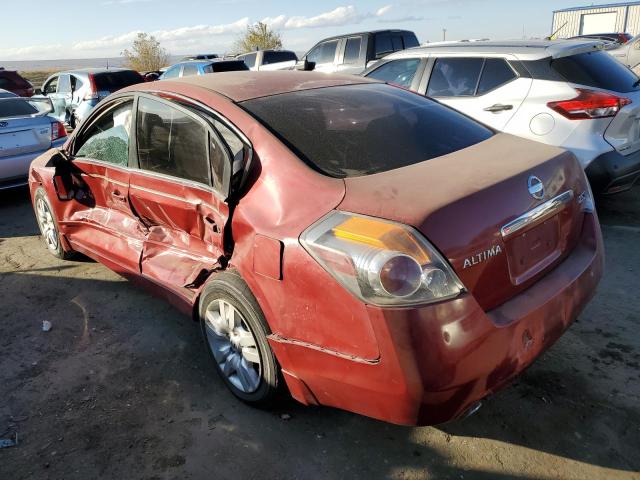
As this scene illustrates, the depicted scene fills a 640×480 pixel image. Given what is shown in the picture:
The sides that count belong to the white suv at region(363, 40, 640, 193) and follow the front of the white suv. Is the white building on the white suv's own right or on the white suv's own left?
on the white suv's own right

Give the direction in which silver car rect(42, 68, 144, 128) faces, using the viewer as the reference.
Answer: facing away from the viewer and to the left of the viewer

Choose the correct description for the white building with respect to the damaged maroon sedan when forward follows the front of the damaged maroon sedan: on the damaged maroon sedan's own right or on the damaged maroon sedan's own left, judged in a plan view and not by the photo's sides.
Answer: on the damaged maroon sedan's own right

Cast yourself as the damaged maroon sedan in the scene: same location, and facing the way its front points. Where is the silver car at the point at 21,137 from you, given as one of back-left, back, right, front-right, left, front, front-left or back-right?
front

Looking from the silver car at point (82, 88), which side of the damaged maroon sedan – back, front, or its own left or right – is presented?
front

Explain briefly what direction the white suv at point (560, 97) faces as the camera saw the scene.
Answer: facing away from the viewer and to the left of the viewer

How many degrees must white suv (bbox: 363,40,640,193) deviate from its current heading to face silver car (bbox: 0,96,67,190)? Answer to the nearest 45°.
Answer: approximately 45° to its left

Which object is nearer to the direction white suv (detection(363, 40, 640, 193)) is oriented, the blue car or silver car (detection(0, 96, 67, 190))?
the blue car

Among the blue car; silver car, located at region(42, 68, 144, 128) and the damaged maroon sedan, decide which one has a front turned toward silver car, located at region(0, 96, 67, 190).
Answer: the damaged maroon sedan

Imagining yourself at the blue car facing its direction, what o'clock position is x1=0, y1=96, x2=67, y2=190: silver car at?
The silver car is roughly at 8 o'clock from the blue car.

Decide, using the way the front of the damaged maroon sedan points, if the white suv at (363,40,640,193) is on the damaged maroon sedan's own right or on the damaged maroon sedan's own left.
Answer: on the damaged maroon sedan's own right

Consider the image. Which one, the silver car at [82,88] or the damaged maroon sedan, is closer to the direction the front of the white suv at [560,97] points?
the silver car

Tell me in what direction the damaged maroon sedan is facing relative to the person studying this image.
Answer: facing away from the viewer and to the left of the viewer

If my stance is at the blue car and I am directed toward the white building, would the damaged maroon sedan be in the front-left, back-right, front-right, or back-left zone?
back-right

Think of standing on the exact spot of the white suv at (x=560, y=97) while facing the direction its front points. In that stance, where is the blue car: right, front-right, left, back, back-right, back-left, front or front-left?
front

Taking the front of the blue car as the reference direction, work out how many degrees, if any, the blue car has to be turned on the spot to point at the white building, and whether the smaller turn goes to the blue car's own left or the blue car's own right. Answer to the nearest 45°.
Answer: approximately 90° to the blue car's own right

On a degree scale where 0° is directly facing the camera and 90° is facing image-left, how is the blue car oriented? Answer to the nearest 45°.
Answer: approximately 135°
